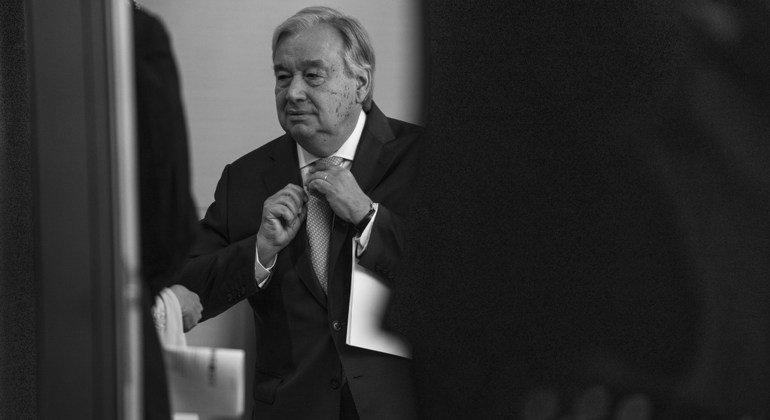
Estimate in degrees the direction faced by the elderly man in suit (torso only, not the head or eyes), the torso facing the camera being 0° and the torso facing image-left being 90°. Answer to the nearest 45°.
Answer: approximately 0°

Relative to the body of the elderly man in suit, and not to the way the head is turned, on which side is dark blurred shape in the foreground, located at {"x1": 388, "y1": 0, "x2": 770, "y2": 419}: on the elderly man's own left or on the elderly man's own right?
on the elderly man's own left

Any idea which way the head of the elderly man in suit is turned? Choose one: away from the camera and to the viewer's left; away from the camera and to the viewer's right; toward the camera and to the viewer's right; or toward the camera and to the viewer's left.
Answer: toward the camera and to the viewer's left
